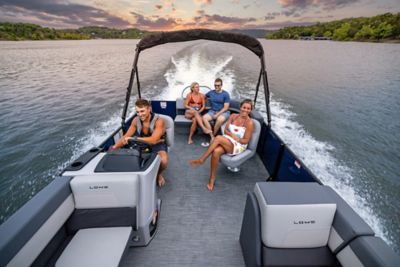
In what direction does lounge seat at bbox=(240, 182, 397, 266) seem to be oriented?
toward the camera

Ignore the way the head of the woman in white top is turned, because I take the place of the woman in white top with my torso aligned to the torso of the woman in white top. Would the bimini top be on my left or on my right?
on my right

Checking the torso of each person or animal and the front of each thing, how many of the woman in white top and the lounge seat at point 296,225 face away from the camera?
0

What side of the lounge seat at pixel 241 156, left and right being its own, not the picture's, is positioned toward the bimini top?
right

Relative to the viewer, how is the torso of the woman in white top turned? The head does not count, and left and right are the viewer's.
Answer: facing the viewer and to the left of the viewer

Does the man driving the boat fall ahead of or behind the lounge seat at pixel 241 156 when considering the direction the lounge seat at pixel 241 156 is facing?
ahead
